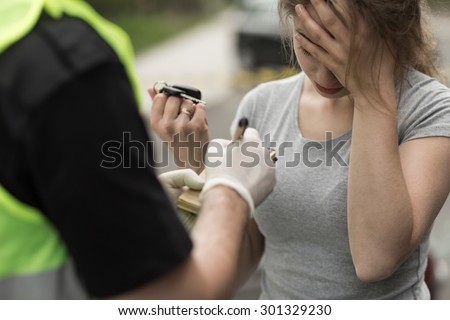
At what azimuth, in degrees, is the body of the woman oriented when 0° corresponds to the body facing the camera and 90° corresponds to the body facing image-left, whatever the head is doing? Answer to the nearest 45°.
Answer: approximately 45°

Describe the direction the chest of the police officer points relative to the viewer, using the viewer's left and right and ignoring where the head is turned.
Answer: facing away from the viewer and to the right of the viewer

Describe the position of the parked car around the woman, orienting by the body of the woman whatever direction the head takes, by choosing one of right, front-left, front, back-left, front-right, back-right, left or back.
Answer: back-right

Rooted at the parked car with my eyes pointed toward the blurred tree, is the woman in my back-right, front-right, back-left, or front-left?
back-left

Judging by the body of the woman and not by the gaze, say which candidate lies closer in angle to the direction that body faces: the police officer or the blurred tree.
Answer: the police officer

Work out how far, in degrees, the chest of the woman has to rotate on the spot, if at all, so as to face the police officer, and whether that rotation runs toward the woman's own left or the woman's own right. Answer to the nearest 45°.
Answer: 0° — they already face them

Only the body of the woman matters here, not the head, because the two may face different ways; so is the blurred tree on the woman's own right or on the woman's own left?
on the woman's own right

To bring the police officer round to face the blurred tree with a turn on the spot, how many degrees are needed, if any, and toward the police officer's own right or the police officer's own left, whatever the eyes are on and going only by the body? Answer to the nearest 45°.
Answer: approximately 45° to the police officer's own left

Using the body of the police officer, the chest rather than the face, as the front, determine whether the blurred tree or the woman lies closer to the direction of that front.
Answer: the woman

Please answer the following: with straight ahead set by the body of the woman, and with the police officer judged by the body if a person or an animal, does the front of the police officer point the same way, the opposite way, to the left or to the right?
the opposite way

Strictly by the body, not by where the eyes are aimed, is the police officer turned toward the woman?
yes
